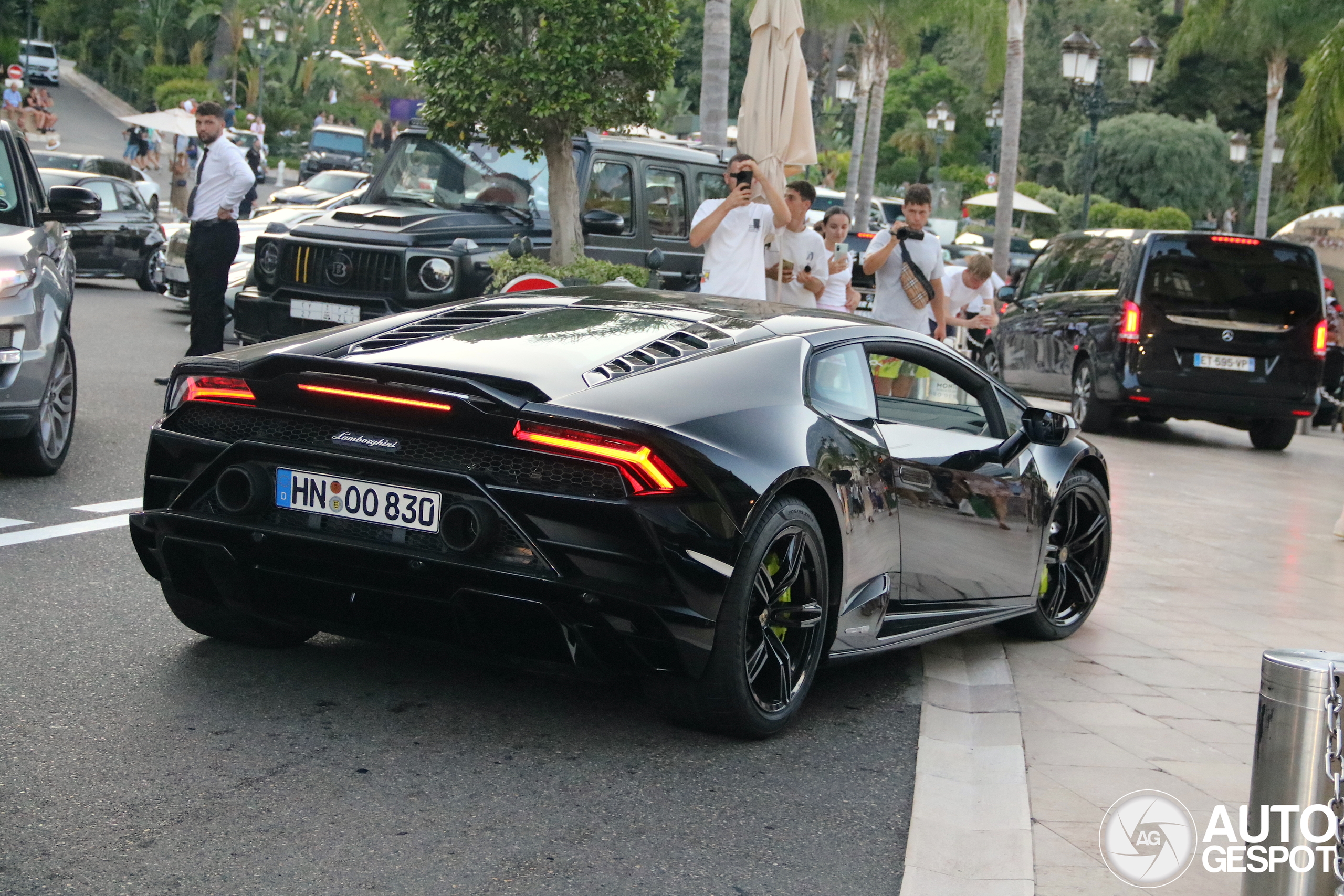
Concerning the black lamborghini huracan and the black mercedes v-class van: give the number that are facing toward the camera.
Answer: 0

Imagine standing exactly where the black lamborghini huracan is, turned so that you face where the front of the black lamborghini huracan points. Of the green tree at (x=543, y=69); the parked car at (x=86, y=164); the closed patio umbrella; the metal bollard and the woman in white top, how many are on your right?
1

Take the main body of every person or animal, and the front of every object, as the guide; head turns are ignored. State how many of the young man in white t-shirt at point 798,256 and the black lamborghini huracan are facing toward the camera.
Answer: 1

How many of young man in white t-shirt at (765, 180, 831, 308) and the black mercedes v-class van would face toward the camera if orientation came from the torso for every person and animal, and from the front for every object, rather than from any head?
1

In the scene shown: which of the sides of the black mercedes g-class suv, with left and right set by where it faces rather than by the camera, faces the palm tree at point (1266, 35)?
back

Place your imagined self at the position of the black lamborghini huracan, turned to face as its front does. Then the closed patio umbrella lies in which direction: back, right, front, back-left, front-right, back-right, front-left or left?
front-left

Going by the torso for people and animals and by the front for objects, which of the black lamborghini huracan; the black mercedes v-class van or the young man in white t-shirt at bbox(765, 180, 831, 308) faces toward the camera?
the young man in white t-shirt

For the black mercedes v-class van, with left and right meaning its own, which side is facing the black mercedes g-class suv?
left

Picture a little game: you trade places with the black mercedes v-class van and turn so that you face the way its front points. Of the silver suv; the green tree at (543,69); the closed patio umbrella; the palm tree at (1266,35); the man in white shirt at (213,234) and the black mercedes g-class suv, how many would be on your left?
5

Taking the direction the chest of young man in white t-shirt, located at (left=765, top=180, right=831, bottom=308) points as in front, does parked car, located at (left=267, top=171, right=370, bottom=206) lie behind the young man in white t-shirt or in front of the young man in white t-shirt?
behind

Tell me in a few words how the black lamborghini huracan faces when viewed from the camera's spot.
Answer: facing away from the viewer and to the right of the viewer

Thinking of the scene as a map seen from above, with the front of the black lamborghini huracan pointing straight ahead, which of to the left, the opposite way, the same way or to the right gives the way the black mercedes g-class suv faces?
the opposite way

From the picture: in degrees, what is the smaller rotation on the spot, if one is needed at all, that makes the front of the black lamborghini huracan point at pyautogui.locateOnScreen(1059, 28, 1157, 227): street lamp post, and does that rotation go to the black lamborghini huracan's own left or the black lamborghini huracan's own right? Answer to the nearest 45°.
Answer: approximately 45° to the black lamborghini huracan's own left

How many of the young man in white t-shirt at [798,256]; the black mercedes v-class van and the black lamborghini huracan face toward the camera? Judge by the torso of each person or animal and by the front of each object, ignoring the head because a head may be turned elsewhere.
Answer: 1

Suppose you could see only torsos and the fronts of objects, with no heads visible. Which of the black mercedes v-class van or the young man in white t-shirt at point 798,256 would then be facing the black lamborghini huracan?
the young man in white t-shirt

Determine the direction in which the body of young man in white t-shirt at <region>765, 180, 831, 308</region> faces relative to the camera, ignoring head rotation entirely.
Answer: toward the camera

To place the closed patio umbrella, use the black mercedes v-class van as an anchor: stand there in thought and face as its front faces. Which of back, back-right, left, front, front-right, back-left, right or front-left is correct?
left
